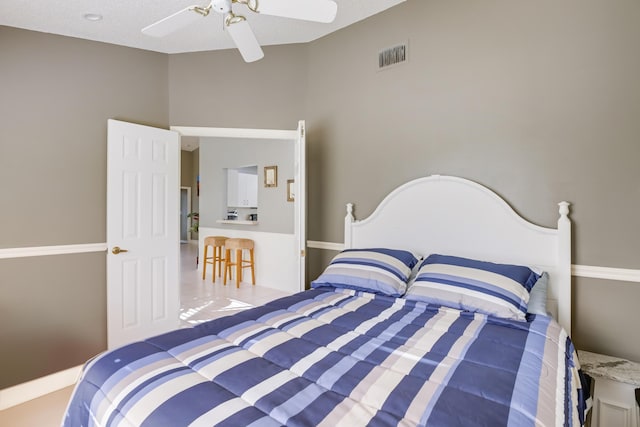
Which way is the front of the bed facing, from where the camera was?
facing the viewer and to the left of the viewer

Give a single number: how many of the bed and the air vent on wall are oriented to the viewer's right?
0

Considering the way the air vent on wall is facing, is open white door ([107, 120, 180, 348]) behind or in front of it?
in front

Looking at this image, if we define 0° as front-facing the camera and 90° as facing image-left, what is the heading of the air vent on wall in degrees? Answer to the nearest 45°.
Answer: approximately 45°

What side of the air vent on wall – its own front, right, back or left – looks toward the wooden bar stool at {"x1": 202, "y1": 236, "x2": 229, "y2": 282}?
right

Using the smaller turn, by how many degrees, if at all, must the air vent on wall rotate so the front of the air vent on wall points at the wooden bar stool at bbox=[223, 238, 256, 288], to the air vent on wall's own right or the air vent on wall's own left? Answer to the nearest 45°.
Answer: approximately 90° to the air vent on wall's own right
